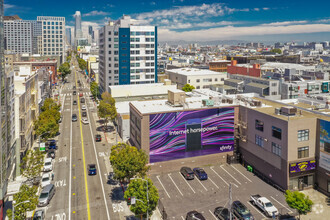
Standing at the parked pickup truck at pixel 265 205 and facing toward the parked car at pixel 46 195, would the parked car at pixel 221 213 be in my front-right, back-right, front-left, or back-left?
front-left

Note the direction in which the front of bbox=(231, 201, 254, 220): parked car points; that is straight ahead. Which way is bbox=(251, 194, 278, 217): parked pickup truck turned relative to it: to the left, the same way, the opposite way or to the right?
the same way

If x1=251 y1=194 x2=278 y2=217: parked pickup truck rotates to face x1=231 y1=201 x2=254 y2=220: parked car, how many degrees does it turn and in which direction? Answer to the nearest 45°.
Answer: approximately 90° to its right

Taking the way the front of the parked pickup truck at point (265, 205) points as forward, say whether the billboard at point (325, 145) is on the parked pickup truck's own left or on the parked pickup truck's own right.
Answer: on the parked pickup truck's own left

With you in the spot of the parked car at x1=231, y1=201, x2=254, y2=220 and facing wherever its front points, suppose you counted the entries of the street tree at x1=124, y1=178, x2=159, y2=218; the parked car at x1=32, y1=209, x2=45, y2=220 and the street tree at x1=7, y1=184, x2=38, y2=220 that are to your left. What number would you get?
0

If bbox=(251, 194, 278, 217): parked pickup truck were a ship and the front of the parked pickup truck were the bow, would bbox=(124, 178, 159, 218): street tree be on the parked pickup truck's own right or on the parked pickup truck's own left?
on the parked pickup truck's own right

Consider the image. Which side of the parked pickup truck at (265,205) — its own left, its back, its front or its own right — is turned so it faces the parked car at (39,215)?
right

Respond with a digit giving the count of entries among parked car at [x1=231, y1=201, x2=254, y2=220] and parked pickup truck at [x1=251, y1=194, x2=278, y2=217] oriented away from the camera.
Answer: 0

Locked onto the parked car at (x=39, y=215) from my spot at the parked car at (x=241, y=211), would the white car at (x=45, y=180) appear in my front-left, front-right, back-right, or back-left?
front-right

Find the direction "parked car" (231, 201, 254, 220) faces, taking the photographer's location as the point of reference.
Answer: facing the viewer and to the right of the viewer

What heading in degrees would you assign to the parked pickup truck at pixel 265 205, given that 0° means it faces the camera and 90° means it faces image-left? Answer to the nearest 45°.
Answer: approximately 315°

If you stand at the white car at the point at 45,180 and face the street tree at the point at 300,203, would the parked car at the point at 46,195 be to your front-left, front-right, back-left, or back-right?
front-right

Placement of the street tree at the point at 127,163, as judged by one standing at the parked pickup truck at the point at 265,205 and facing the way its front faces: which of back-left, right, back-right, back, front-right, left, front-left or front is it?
back-right
